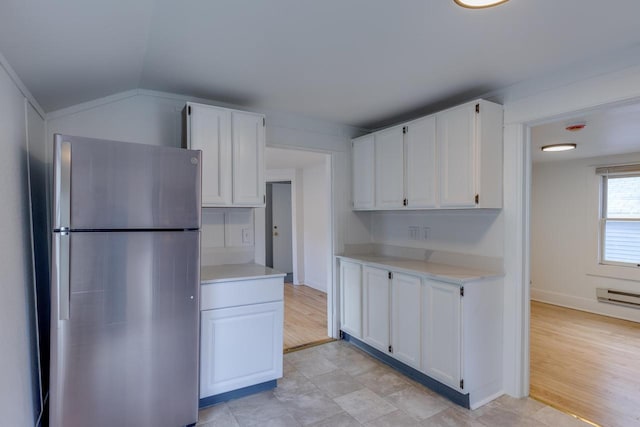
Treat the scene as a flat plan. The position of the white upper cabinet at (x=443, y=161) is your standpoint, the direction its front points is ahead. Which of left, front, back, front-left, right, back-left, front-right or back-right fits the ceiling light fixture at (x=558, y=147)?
back

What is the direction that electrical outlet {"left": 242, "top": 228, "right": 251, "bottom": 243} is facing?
toward the camera

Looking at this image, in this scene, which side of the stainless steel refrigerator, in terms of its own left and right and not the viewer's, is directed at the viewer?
front

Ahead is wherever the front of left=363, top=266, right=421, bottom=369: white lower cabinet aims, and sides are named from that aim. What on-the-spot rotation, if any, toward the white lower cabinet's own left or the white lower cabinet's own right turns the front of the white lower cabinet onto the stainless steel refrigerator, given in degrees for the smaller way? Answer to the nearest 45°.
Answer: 0° — it already faces it

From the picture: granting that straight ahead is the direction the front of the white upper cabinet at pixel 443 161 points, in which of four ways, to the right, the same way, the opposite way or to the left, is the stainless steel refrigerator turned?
to the left

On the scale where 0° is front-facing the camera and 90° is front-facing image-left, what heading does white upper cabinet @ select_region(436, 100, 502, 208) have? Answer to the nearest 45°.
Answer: approximately 45°

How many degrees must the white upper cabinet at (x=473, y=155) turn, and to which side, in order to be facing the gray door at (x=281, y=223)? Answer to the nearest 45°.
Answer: approximately 90° to its right

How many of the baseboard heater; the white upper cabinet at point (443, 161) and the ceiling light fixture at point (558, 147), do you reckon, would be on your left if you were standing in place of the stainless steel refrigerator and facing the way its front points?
3

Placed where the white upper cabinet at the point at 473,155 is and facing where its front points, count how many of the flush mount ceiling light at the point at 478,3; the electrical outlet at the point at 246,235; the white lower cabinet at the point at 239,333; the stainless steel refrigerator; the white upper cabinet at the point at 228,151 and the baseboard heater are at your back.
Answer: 1

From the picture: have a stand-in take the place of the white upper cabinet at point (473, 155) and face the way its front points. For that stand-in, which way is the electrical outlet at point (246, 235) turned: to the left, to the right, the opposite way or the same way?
to the left

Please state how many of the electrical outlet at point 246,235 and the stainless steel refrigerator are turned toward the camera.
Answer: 2

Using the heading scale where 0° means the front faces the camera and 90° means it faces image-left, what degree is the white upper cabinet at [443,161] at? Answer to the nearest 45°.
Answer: approximately 45°

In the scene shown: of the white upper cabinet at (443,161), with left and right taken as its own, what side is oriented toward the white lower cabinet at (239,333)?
front

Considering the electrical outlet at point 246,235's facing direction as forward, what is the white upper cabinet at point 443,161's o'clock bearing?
The white upper cabinet is roughly at 10 o'clock from the electrical outlet.

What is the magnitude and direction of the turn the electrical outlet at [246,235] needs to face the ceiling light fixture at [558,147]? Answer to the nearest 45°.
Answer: approximately 90° to its left

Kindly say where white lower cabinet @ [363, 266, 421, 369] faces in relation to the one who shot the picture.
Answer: facing the viewer and to the left of the viewer

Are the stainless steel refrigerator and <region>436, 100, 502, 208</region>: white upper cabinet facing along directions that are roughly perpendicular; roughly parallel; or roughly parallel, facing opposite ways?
roughly perpendicular
